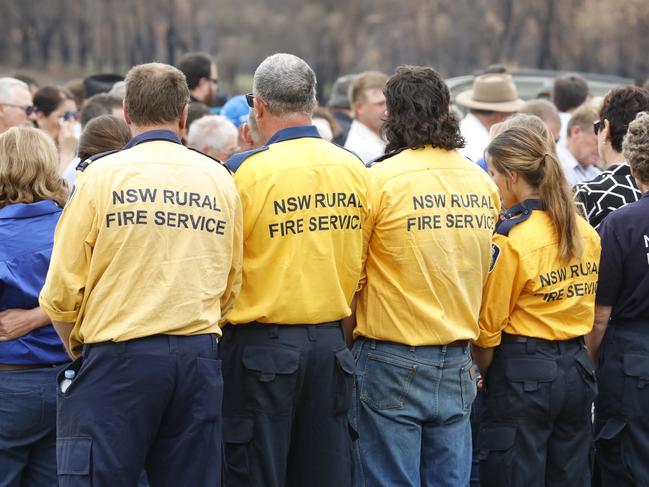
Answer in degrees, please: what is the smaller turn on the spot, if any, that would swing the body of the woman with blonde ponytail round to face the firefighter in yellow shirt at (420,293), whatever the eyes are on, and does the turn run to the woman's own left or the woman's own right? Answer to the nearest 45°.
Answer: approximately 90° to the woman's own left

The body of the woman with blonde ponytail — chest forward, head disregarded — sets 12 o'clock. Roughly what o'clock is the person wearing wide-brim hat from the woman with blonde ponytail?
The person wearing wide-brim hat is roughly at 1 o'clock from the woman with blonde ponytail.

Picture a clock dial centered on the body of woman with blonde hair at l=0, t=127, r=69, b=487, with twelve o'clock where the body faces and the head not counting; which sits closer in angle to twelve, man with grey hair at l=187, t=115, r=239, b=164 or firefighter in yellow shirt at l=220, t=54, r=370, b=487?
the man with grey hair

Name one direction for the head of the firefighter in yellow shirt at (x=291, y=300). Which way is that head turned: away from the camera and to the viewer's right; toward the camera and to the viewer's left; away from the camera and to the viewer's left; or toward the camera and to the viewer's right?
away from the camera and to the viewer's left

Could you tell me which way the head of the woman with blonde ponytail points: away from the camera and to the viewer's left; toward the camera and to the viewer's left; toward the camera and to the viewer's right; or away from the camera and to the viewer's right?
away from the camera and to the viewer's left

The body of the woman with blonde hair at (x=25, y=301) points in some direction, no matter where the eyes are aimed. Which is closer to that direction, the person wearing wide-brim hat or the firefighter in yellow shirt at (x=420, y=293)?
the person wearing wide-brim hat

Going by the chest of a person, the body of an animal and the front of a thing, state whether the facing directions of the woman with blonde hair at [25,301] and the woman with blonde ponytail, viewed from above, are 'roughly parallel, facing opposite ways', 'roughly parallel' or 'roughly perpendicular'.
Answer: roughly parallel

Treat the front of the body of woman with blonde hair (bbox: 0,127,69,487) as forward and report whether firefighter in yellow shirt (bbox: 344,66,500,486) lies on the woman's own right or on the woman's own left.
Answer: on the woman's own right

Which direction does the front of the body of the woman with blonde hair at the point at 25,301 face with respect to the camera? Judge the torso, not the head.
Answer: away from the camera

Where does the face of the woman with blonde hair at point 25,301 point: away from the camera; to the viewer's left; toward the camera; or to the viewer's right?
away from the camera

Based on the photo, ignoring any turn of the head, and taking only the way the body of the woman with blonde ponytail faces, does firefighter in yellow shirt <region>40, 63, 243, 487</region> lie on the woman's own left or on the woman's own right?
on the woman's own left

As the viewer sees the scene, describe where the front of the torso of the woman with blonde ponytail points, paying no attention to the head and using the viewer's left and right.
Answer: facing away from the viewer and to the left of the viewer

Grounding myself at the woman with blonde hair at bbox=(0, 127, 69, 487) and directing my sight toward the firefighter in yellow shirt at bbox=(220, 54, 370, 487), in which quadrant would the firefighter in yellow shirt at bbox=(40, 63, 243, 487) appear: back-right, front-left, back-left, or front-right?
front-right

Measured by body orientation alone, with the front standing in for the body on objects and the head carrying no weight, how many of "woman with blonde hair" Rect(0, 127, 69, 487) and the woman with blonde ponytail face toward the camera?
0

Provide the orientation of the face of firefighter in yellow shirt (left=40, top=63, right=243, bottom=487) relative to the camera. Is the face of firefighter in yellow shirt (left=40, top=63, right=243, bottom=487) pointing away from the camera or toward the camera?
away from the camera

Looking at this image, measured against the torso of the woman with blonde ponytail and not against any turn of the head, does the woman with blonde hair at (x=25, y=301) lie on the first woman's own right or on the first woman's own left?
on the first woman's own left

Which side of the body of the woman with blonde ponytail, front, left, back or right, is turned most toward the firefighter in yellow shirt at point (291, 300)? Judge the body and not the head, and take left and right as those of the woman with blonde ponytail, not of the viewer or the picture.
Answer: left
